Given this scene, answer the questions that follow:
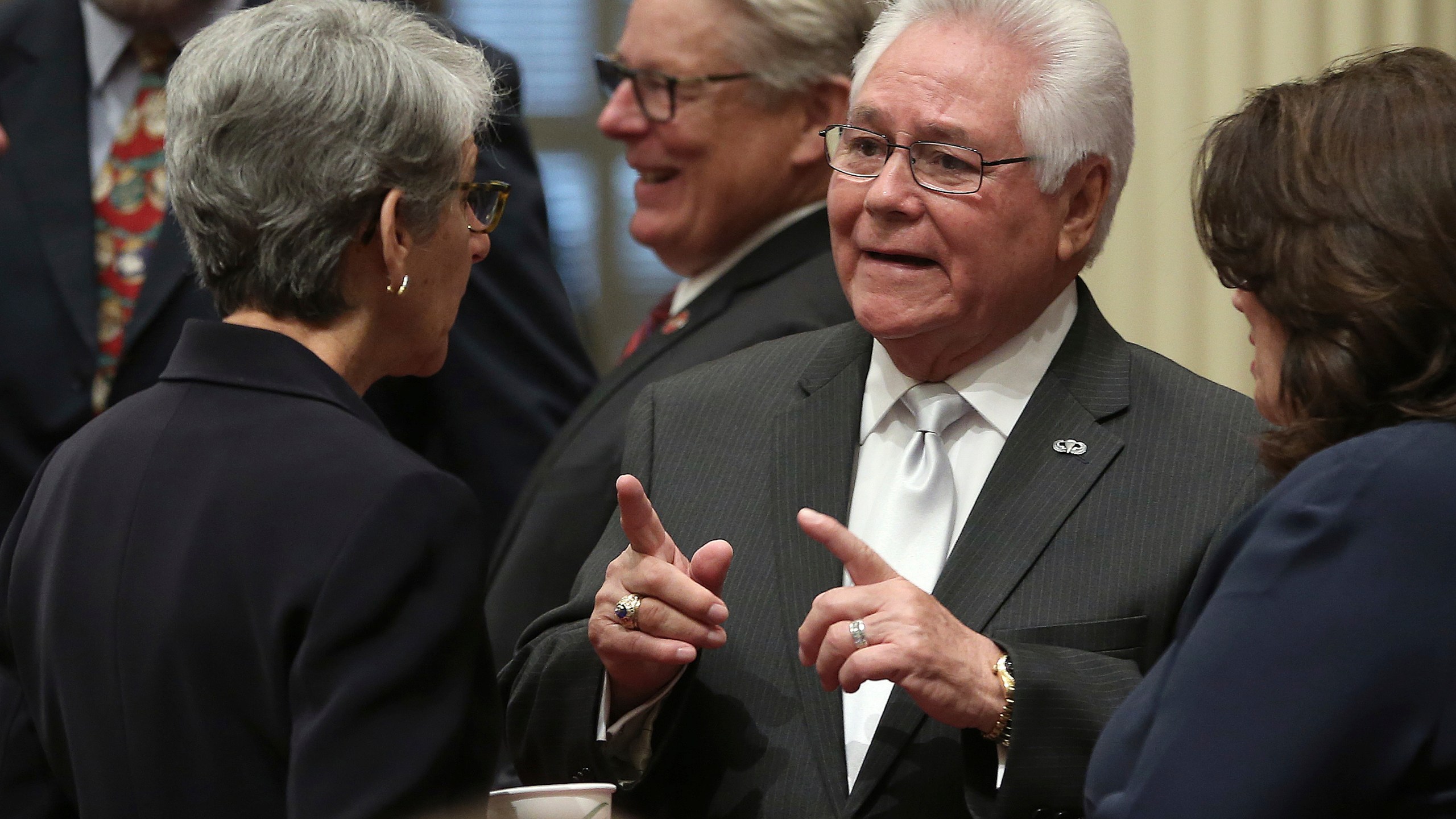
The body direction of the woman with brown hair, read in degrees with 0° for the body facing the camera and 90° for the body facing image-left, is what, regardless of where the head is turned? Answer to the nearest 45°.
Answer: approximately 135°

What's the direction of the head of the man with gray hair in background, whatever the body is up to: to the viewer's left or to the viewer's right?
to the viewer's left

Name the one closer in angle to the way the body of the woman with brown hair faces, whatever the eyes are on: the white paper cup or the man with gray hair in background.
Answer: the man with gray hair in background

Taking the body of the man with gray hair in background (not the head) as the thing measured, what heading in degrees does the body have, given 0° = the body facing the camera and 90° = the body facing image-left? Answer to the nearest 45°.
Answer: approximately 90°

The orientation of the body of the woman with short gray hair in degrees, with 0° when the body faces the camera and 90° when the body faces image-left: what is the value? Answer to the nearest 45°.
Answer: approximately 225°

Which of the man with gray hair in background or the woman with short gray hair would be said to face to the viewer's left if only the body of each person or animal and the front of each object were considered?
the man with gray hair in background

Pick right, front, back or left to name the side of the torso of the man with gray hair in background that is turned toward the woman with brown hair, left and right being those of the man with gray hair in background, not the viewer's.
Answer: left

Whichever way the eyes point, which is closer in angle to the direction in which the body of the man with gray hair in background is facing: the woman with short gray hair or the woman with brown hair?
the woman with short gray hair

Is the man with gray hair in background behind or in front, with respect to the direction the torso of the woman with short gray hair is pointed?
in front

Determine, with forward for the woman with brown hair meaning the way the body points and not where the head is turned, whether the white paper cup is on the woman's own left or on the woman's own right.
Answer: on the woman's own left

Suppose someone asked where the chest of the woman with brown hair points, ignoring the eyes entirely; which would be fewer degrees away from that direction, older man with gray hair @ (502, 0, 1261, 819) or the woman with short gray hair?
the older man with gray hair

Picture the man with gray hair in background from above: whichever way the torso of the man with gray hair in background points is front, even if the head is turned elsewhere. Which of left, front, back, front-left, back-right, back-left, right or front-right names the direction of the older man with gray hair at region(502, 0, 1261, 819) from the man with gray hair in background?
left

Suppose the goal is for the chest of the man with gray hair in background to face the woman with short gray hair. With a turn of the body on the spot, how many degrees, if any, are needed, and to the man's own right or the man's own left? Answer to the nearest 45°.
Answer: approximately 90° to the man's own left

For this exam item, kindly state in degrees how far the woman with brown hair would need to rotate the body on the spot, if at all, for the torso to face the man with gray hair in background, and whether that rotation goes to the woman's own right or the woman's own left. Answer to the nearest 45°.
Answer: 0° — they already face them

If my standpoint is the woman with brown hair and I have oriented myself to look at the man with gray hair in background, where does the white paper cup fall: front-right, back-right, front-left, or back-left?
front-left

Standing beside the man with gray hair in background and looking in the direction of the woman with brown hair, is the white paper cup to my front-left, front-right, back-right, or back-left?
front-right

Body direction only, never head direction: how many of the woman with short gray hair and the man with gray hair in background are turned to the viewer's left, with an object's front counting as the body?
1

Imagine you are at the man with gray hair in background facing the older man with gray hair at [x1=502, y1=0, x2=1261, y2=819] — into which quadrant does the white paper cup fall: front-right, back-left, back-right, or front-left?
front-right

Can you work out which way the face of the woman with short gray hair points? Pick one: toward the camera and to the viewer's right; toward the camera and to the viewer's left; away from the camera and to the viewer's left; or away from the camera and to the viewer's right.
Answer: away from the camera and to the viewer's right
